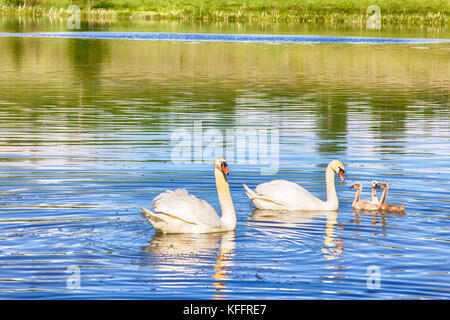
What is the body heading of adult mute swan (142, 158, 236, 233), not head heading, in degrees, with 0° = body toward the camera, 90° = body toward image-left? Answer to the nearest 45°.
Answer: approximately 270°

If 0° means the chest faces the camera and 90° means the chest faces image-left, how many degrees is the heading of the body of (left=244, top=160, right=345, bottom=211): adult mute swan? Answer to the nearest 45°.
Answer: approximately 270°
